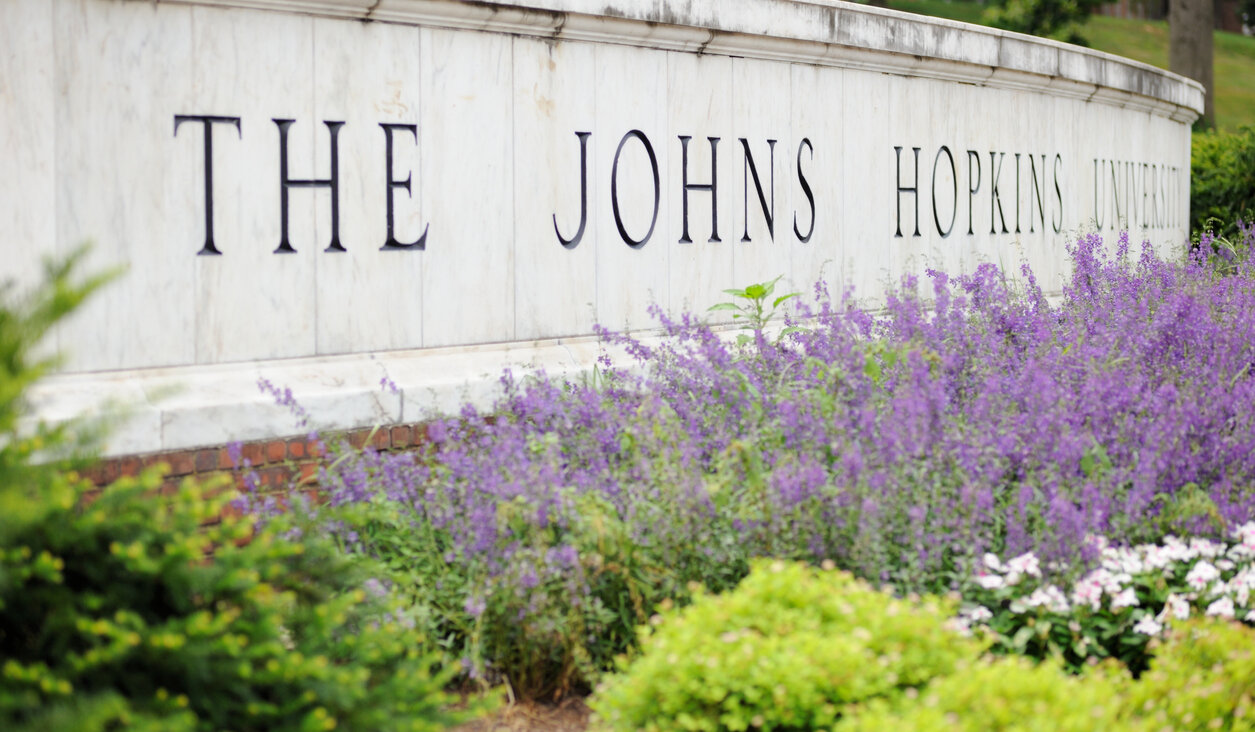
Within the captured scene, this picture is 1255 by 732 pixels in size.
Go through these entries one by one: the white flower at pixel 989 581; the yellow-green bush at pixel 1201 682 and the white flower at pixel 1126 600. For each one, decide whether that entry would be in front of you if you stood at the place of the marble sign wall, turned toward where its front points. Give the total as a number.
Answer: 3

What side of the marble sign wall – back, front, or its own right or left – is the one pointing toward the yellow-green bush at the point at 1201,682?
front

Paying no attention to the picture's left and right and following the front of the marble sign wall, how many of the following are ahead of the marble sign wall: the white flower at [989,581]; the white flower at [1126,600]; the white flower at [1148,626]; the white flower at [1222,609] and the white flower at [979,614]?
5

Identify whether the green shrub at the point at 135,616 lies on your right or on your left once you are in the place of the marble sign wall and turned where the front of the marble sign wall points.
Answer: on your right

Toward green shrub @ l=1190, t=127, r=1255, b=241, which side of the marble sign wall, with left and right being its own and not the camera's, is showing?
left

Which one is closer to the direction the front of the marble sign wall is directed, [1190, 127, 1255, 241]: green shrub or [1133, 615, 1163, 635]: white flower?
the white flower

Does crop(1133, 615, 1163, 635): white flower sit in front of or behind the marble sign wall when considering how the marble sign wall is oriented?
in front

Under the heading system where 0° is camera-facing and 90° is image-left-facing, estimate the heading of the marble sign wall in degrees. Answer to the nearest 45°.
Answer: approximately 315°

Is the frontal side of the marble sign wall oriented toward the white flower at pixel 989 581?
yes

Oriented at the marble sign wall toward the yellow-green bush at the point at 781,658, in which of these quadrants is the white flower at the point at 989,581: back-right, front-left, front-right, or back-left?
front-left

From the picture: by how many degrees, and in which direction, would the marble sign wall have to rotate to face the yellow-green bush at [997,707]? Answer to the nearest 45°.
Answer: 0° — it already faces it

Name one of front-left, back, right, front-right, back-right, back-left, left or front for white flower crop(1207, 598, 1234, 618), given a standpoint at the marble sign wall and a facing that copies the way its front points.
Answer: front
